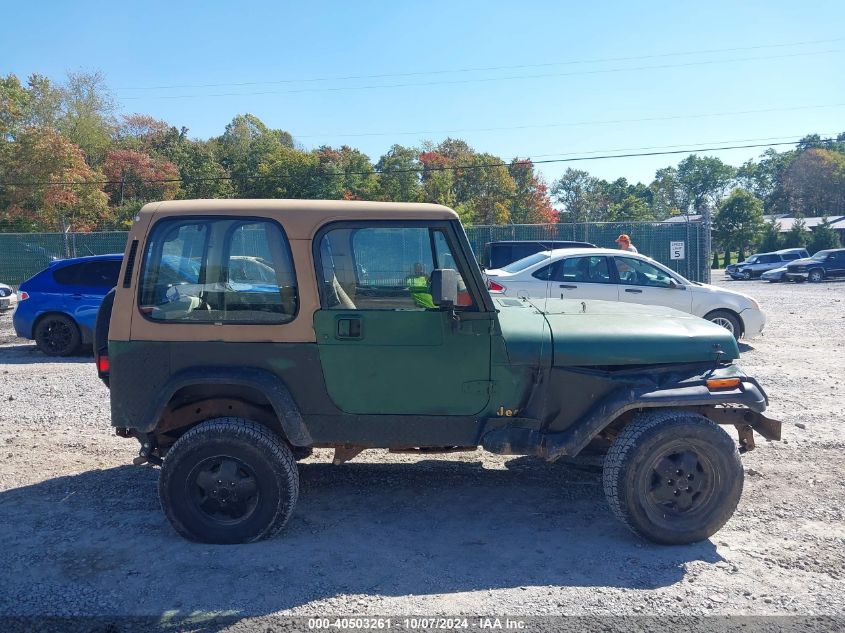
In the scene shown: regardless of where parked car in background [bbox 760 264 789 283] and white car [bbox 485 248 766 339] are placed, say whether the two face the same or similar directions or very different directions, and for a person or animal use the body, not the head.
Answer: very different directions

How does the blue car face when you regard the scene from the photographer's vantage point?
facing to the right of the viewer

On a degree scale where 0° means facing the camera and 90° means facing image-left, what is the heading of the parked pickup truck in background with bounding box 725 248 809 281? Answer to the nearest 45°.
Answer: approximately 45°

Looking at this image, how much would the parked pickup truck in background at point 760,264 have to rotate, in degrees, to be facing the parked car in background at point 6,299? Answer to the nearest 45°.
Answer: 0° — it already faces it

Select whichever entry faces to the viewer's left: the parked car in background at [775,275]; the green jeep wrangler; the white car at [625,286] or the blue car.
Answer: the parked car in background

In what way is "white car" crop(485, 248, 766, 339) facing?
to the viewer's right

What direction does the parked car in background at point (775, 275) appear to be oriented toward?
to the viewer's left

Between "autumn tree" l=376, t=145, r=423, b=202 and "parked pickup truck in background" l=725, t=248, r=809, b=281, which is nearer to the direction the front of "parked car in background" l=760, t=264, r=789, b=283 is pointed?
the autumn tree

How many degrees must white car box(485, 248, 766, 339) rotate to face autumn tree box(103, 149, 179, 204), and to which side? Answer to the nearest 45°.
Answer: approximately 135° to its left

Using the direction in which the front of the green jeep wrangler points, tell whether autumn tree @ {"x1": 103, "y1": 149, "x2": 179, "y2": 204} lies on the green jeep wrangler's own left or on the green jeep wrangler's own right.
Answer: on the green jeep wrangler's own left
